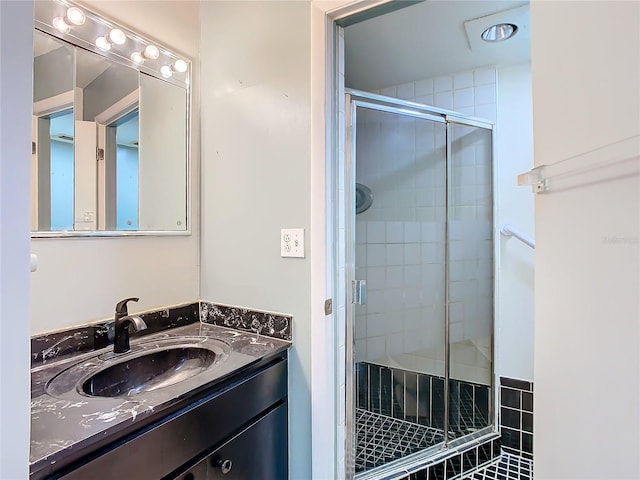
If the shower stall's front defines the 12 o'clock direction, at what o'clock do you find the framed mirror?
The framed mirror is roughly at 3 o'clock from the shower stall.

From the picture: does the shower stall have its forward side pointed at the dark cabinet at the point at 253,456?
no

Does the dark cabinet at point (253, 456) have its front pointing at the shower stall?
no

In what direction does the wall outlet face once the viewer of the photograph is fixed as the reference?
facing the viewer and to the left of the viewer

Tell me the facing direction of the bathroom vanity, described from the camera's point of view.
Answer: facing the viewer and to the right of the viewer

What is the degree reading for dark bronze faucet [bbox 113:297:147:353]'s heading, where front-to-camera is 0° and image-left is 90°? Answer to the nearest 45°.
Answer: approximately 315°

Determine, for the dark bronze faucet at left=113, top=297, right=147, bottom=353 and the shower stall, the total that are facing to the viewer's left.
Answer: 0

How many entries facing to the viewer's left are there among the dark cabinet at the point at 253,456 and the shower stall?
0

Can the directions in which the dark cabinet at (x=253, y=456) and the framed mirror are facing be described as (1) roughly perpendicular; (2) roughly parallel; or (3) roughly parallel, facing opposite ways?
roughly parallel

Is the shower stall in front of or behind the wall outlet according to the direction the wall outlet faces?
behind

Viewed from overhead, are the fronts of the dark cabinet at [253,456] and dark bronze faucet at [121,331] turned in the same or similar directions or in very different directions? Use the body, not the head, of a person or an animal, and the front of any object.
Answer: same or similar directions
